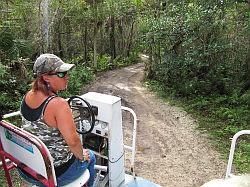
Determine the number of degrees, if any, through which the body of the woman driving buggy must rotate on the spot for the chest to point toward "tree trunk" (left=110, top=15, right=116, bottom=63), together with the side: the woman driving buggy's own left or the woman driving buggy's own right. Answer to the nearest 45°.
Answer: approximately 45° to the woman driving buggy's own left

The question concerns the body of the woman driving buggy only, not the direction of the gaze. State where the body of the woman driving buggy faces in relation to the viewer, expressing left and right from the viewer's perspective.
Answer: facing away from the viewer and to the right of the viewer
